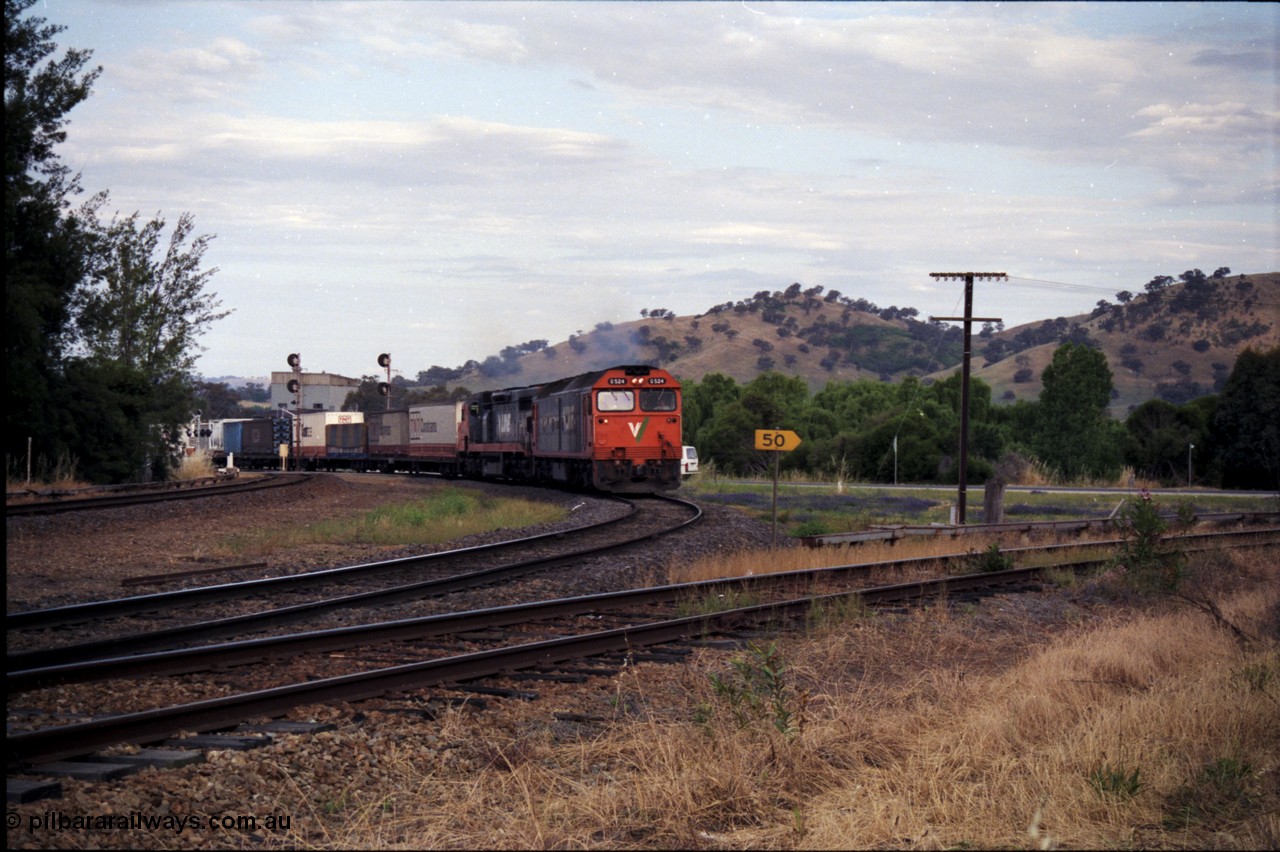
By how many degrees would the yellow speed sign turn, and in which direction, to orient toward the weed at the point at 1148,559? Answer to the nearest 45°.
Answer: approximately 45° to its left

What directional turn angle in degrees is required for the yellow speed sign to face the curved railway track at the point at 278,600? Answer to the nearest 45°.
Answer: approximately 45° to its right

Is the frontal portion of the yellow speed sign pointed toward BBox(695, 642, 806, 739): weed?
yes

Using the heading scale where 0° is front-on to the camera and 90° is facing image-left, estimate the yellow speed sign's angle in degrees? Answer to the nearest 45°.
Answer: approximately 0°

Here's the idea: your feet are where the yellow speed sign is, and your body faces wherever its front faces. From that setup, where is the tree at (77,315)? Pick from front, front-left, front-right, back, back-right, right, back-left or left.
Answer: back-right

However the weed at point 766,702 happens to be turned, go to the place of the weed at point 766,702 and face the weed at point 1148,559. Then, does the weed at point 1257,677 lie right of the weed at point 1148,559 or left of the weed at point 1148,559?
right

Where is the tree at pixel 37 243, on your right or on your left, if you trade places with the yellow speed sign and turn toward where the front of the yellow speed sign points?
on your right

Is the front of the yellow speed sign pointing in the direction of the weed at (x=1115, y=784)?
yes

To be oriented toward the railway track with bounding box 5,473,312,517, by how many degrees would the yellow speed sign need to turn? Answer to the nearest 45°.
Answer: approximately 135° to its right
